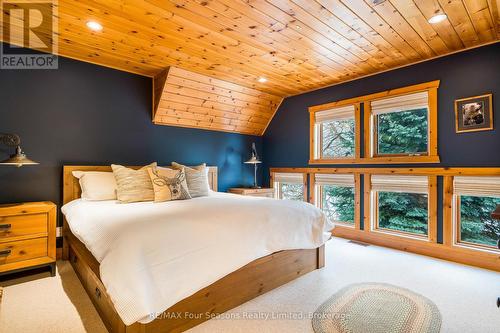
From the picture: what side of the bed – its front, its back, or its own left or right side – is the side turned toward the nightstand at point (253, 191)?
left

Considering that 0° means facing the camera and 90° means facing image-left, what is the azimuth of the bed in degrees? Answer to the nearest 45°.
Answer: approximately 315°

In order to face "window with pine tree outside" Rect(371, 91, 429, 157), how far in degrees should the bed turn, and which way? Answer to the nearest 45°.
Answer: approximately 45° to its left

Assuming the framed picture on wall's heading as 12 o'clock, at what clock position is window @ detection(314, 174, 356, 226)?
The window is roughly at 2 o'clock from the framed picture on wall.

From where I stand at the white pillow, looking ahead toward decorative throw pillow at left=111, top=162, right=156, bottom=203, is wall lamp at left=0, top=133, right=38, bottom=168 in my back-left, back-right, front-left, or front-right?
back-right

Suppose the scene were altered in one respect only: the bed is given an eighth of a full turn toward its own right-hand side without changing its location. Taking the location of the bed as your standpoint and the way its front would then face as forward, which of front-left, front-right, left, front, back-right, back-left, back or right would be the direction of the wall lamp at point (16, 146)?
back-right

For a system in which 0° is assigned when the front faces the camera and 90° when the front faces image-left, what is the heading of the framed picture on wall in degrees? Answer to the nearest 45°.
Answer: approximately 45°
